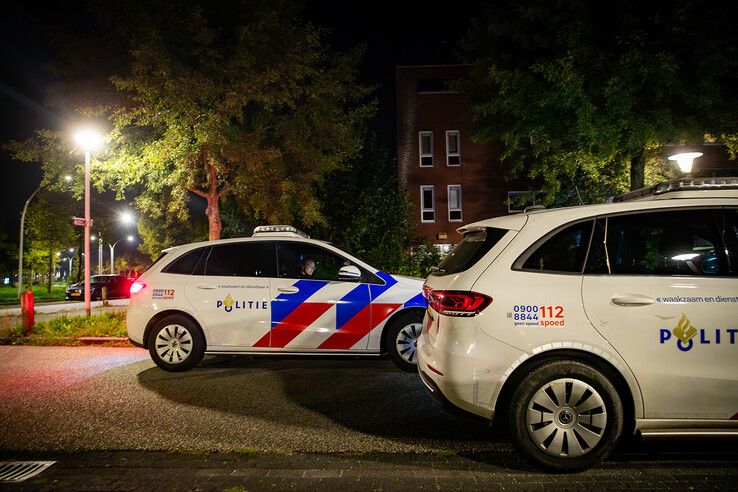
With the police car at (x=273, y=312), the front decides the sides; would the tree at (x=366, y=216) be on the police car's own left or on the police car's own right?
on the police car's own left

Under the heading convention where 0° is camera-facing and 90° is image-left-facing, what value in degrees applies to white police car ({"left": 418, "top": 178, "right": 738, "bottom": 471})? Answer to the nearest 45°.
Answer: approximately 270°

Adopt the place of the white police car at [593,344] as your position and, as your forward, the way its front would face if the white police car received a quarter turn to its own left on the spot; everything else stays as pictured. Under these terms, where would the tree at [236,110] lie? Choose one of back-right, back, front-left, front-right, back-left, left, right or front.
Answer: front-left

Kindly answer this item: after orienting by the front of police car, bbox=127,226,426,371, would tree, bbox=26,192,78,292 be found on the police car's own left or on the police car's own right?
on the police car's own left

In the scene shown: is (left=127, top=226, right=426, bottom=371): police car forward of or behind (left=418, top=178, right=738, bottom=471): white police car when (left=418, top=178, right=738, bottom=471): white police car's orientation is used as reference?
behind

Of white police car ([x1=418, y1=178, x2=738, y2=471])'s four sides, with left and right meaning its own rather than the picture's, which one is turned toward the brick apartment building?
left

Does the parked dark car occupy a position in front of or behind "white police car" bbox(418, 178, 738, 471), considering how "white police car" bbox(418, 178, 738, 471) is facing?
behind

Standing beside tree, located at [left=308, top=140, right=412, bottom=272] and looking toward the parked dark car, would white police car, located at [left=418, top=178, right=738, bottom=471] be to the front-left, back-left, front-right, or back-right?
back-left

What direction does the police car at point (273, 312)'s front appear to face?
to the viewer's right

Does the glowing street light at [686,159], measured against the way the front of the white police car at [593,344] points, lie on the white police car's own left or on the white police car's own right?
on the white police car's own left

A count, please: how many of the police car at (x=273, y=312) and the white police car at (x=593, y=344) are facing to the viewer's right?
2

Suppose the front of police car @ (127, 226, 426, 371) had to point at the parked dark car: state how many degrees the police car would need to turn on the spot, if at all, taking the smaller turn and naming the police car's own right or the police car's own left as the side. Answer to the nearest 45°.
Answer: approximately 90° to the police car's own left
